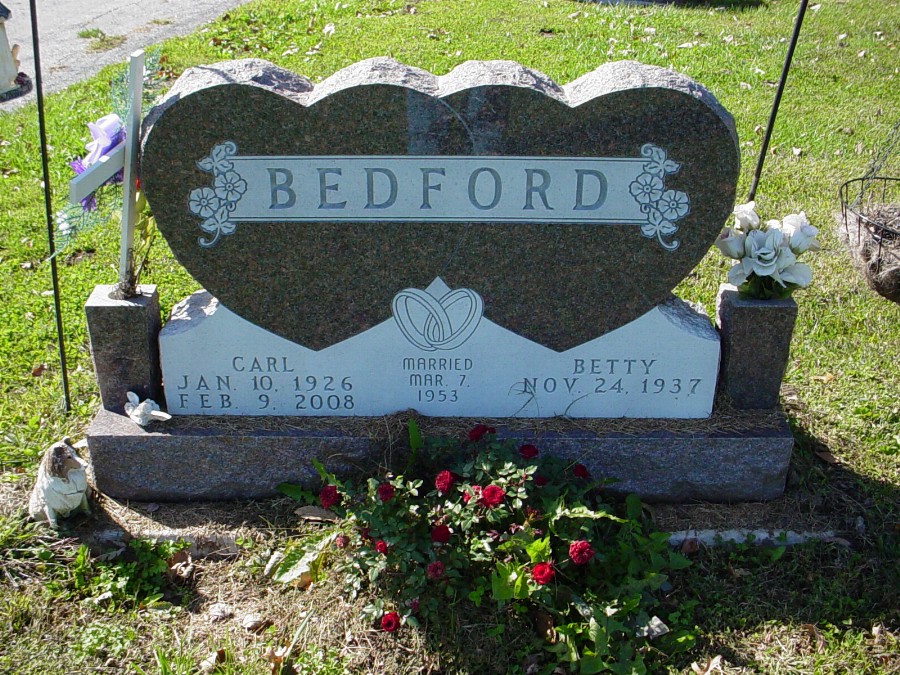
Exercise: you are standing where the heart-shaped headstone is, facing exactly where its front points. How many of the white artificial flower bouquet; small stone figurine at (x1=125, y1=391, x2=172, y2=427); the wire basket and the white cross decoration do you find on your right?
2

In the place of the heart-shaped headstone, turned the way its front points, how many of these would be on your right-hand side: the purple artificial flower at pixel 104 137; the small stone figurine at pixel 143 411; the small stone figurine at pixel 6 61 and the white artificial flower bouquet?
3

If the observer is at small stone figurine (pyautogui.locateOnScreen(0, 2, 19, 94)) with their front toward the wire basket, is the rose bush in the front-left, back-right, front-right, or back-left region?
front-right

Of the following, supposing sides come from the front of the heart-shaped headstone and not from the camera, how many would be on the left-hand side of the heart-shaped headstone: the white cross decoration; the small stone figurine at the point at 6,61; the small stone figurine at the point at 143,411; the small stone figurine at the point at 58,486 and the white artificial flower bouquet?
1

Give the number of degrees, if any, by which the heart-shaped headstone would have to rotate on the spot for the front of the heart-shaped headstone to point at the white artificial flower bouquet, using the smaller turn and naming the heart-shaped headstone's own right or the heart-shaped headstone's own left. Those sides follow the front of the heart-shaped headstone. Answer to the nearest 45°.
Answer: approximately 90° to the heart-shaped headstone's own left

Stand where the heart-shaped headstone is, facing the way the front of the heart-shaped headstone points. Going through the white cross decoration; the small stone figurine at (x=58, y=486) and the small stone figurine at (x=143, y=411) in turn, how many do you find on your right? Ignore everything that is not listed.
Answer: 3

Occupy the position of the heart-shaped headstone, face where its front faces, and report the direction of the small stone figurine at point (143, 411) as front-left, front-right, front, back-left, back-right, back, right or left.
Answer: right

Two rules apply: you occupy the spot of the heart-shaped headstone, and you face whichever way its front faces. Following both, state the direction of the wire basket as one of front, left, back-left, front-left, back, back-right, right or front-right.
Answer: back-left

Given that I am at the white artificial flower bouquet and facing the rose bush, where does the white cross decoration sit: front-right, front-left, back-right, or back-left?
front-right

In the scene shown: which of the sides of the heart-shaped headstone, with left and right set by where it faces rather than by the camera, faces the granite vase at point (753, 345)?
left

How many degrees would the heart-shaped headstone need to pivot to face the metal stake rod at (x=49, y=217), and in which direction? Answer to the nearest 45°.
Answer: approximately 90° to its right

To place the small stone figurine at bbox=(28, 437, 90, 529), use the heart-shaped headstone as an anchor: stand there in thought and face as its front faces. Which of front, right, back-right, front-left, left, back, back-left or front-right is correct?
right

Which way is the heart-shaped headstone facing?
toward the camera

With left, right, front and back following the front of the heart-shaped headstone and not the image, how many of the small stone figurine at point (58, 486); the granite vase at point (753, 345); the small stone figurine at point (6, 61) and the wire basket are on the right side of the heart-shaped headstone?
2

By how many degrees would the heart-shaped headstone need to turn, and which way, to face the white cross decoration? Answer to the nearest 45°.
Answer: approximately 90° to its right
